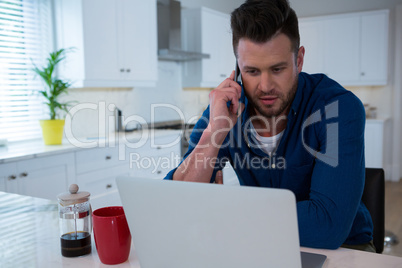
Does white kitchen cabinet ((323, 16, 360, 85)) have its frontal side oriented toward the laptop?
yes

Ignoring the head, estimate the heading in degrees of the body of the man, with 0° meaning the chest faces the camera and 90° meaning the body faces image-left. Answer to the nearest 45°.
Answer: approximately 45°

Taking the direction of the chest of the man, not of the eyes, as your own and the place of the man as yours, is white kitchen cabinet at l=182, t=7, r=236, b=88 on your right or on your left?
on your right

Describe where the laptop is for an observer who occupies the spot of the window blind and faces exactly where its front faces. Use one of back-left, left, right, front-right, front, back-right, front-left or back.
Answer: front-right

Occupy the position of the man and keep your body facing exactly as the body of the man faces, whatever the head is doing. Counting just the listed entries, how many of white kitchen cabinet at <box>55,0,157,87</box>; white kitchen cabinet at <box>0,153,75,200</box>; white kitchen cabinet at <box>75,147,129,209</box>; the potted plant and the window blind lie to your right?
5

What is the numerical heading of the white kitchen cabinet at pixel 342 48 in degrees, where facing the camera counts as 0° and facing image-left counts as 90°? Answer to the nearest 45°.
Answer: approximately 0°

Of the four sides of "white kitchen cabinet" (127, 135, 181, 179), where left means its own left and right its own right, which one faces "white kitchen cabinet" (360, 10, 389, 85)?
left

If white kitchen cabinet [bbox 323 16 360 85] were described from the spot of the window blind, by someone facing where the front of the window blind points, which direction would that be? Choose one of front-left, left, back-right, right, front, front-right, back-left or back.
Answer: front-left

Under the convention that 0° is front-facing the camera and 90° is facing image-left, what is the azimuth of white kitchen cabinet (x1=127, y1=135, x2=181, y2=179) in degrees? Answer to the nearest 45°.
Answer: approximately 0°

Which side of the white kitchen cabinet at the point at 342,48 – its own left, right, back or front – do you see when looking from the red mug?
front

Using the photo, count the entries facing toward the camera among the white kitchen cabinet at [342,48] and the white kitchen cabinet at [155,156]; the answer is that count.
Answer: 2

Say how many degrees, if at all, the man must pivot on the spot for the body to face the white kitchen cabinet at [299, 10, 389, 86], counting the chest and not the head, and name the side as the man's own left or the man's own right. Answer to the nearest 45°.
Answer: approximately 135° to the man's own right

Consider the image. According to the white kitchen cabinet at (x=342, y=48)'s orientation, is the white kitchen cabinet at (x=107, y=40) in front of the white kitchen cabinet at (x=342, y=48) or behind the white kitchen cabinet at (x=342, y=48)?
in front
